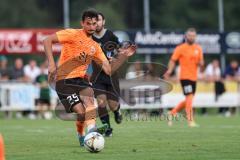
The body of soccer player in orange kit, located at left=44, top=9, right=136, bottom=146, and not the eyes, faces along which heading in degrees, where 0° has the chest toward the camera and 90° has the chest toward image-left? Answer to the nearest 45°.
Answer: approximately 315°

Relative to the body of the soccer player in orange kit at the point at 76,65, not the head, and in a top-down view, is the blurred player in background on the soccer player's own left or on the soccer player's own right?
on the soccer player's own left

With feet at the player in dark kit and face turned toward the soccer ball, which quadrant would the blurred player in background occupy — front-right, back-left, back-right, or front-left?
back-left

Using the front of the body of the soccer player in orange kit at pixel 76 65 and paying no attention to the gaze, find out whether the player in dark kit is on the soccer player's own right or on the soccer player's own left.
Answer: on the soccer player's own left

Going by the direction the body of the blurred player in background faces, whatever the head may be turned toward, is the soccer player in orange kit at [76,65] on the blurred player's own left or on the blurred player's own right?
on the blurred player's own right
